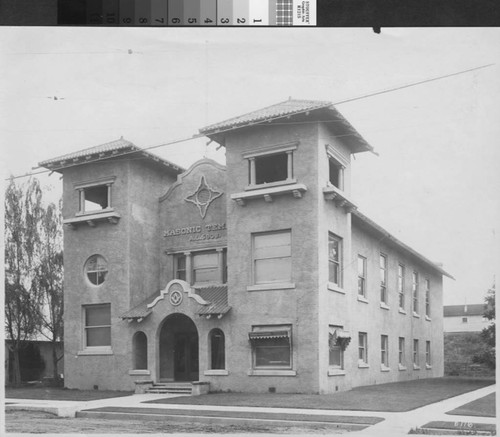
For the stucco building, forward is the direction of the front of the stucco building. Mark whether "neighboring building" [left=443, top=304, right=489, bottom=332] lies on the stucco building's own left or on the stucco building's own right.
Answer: on the stucco building's own left

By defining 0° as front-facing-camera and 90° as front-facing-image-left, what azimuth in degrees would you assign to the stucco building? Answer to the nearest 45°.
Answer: approximately 45°

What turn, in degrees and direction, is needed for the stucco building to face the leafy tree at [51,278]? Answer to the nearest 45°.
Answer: approximately 45° to its right
